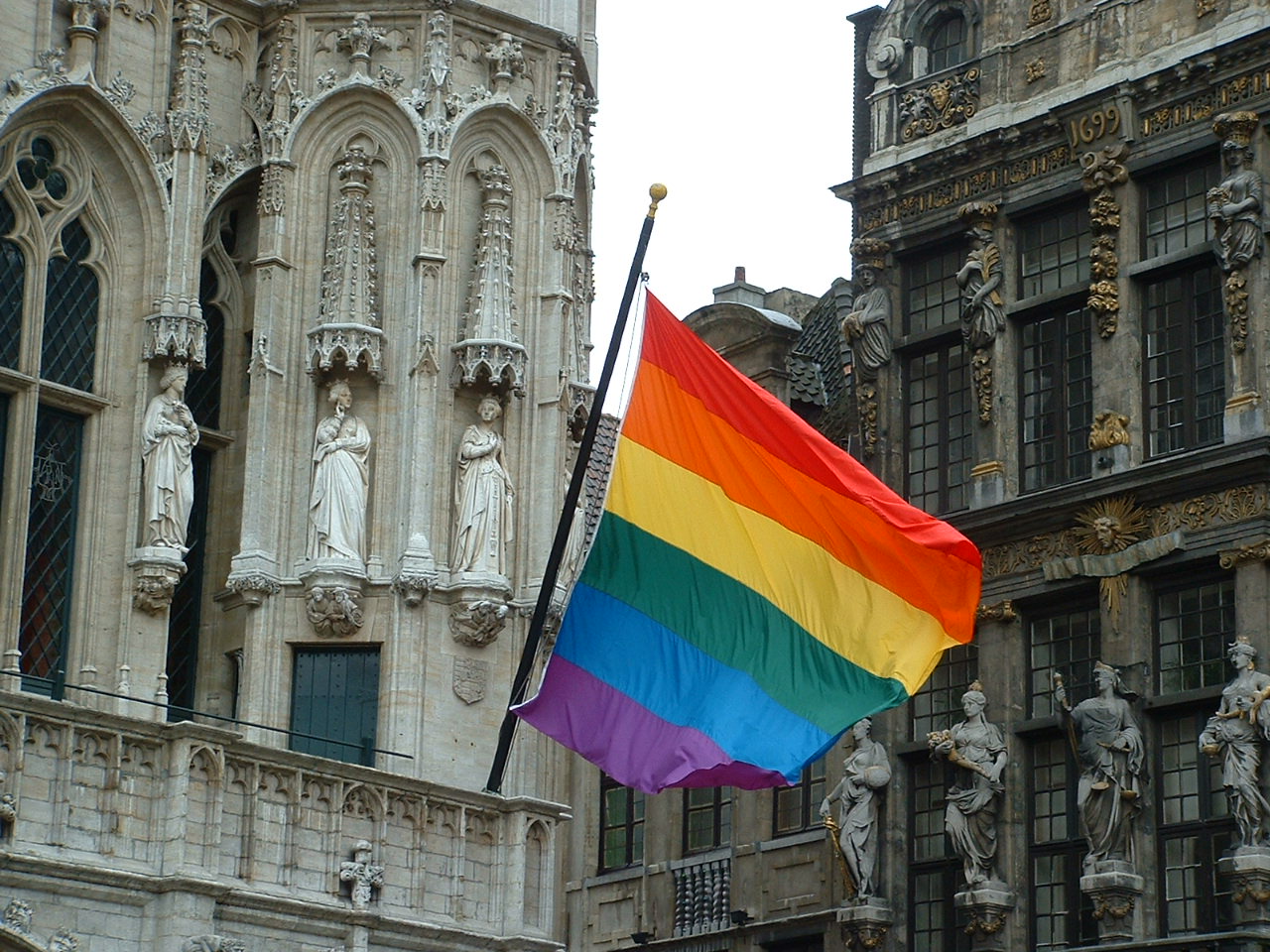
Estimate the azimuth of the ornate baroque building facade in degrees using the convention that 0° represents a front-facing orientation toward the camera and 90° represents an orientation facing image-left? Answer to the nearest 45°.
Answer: approximately 45°

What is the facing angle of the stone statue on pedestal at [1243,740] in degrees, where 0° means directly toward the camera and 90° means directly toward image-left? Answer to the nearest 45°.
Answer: approximately 45°

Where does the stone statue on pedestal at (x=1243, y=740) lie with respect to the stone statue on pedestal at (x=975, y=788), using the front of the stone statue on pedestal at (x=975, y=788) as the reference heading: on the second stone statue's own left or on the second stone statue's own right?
on the second stone statue's own left

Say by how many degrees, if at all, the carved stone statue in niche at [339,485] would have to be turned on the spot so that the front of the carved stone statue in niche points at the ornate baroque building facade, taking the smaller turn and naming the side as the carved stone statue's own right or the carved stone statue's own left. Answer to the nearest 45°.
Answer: approximately 135° to the carved stone statue's own left

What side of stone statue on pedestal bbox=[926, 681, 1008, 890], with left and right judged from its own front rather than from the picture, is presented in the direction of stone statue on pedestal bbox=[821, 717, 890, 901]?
right

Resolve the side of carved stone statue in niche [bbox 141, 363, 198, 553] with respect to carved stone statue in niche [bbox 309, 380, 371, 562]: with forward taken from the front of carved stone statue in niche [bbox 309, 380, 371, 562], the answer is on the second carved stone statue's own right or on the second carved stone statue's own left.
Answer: on the second carved stone statue's own right

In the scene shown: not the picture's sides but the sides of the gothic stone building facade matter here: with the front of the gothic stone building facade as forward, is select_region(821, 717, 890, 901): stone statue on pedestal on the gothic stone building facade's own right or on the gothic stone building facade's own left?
on the gothic stone building facade's own left

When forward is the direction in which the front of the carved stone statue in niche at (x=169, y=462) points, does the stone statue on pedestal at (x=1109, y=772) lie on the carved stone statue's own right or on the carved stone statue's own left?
on the carved stone statue's own left
